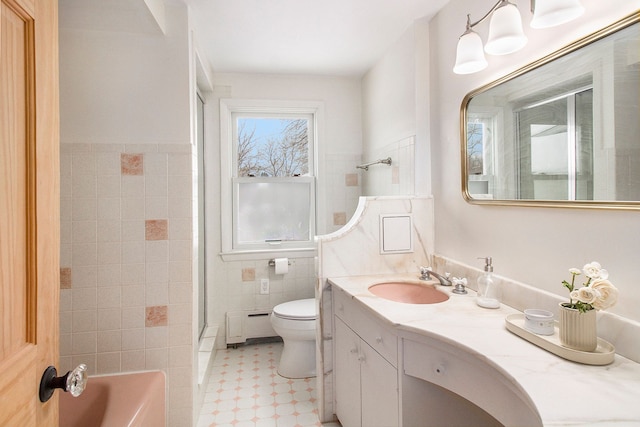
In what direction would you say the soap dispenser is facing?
to the viewer's left

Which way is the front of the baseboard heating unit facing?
toward the camera

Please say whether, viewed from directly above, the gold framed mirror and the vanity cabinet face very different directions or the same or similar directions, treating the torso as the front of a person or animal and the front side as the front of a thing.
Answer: same or similar directions

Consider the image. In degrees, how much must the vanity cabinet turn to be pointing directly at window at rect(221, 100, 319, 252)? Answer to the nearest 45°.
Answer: approximately 90° to its right

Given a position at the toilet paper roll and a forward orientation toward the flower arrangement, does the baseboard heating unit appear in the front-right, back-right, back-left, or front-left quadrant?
back-right

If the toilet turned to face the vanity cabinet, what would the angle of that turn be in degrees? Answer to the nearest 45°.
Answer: approximately 90° to its left

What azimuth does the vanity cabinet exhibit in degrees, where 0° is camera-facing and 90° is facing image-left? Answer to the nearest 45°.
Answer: approximately 45°

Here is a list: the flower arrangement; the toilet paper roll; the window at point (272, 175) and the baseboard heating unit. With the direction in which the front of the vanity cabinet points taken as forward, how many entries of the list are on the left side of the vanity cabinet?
1

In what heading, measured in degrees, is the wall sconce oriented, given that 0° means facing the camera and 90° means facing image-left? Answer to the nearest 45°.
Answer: approximately 45°

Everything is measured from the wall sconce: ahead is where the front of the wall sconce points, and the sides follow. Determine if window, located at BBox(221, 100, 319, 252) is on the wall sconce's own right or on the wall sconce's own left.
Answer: on the wall sconce's own right
